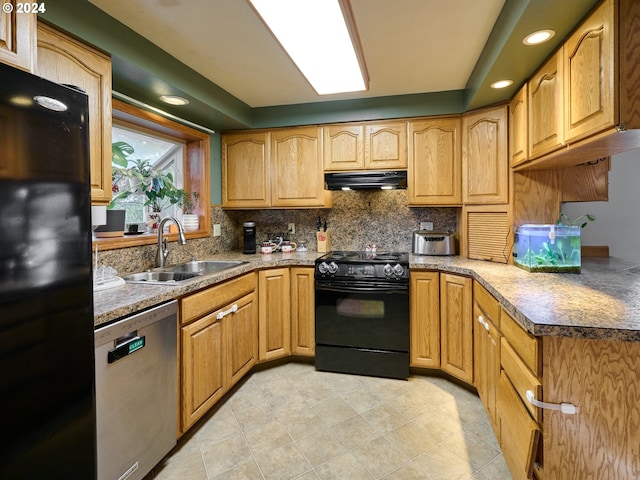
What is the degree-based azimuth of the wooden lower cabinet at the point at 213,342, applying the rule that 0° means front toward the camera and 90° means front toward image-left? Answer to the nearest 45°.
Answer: approximately 315°

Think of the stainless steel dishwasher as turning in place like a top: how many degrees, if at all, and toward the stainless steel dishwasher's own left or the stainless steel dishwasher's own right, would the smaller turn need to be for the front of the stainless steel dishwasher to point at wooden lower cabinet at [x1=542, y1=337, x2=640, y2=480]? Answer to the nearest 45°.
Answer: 0° — it already faces it

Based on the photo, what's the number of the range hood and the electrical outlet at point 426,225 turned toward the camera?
2
